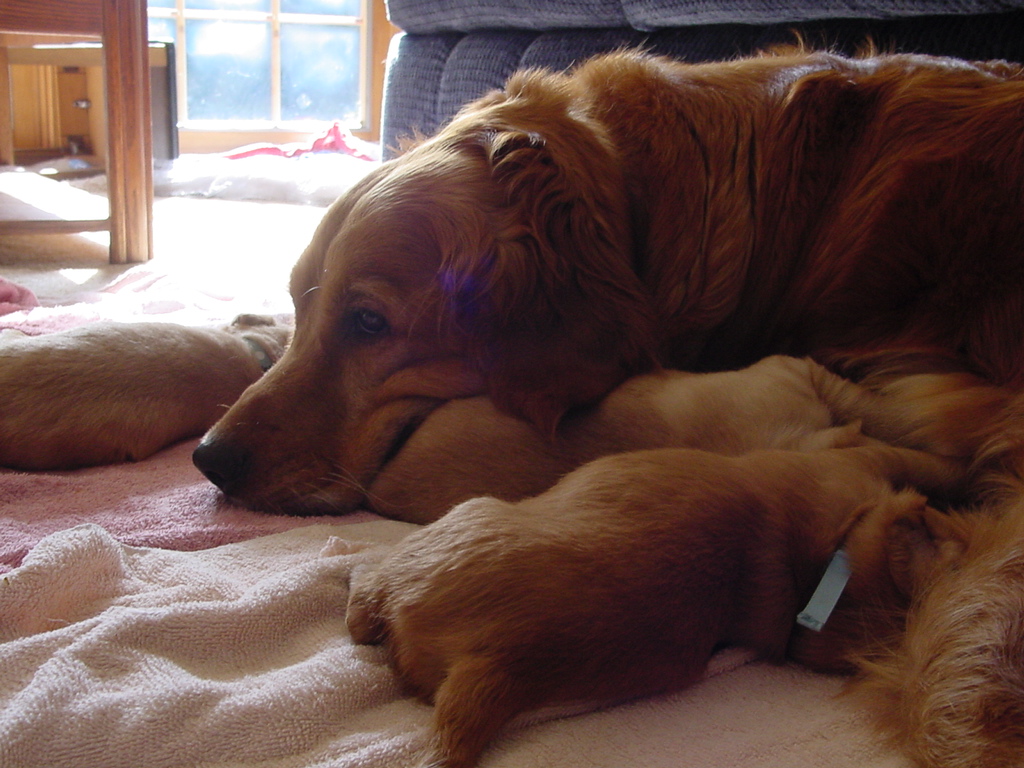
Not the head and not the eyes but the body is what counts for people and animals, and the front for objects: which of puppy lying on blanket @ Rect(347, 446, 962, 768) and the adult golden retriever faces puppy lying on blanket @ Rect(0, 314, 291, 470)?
the adult golden retriever

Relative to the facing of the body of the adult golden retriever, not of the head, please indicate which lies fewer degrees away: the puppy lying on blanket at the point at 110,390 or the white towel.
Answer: the puppy lying on blanket

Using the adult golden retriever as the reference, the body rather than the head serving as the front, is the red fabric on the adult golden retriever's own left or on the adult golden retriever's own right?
on the adult golden retriever's own right

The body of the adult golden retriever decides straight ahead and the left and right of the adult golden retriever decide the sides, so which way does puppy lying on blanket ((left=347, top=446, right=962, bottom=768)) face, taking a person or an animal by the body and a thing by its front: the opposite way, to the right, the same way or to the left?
the opposite way

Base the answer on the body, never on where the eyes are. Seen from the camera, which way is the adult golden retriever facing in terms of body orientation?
to the viewer's left

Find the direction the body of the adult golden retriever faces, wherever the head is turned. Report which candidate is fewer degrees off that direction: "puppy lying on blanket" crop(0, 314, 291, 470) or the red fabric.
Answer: the puppy lying on blanket

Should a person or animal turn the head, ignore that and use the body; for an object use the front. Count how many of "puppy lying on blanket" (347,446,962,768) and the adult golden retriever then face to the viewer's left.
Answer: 1

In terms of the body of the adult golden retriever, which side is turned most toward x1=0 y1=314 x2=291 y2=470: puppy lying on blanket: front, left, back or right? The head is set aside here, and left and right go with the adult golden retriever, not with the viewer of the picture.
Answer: front

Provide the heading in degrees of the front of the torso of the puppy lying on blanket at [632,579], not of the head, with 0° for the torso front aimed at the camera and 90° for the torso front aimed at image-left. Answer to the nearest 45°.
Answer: approximately 270°
